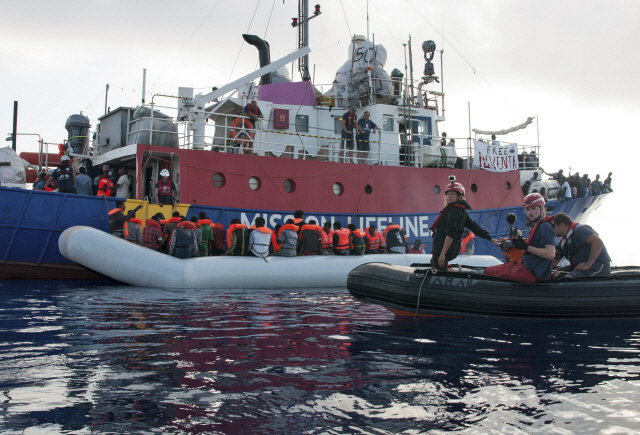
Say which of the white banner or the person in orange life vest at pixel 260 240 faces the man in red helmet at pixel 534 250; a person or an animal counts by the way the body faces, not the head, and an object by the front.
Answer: the white banner

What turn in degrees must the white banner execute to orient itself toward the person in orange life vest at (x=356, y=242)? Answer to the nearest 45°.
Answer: approximately 45° to its right

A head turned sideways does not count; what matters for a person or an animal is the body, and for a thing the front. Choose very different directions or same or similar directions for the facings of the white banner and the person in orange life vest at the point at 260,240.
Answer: very different directions

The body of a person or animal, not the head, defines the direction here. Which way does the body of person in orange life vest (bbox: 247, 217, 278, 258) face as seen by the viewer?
away from the camera

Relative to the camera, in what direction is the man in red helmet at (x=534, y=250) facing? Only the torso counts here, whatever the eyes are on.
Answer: to the viewer's left

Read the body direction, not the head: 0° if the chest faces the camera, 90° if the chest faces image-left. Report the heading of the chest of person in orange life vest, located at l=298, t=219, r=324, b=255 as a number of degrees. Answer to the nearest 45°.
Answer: approximately 180°

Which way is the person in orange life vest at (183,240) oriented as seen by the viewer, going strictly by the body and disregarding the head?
away from the camera

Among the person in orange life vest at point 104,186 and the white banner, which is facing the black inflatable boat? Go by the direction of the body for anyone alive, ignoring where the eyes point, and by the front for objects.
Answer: the white banner

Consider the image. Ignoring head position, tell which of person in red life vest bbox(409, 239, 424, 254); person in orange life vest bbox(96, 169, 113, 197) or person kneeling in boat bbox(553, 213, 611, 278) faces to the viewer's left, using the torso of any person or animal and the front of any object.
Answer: the person kneeling in boat

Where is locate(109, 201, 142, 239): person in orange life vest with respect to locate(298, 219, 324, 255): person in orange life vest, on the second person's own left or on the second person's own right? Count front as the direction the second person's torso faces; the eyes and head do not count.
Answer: on the second person's own left

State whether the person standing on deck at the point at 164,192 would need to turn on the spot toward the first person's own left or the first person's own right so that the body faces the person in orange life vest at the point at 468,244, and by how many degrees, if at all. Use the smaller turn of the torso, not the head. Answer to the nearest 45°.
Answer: approximately 90° to the first person's own left

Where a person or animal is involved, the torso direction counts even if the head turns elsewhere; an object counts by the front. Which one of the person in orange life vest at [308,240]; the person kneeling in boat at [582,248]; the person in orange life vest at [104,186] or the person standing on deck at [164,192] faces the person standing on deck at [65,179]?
the person kneeling in boat
